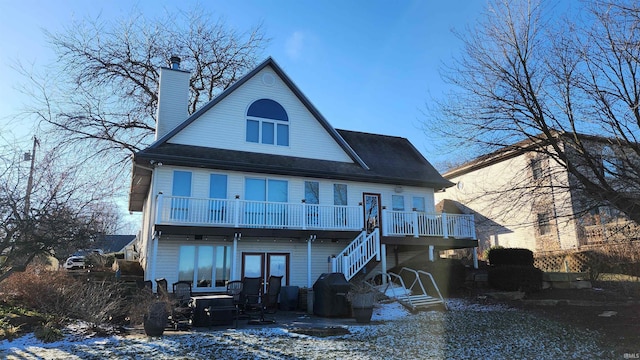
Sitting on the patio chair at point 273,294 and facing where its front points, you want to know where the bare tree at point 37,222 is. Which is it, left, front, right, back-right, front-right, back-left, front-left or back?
front

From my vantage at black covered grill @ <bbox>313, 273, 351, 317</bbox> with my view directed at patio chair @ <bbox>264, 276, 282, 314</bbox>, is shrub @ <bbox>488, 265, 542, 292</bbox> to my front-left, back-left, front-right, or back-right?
back-right

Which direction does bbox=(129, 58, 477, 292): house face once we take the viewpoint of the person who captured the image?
facing the viewer

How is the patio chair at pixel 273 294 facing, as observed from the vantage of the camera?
facing the viewer and to the left of the viewer

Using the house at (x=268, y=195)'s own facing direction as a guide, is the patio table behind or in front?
in front

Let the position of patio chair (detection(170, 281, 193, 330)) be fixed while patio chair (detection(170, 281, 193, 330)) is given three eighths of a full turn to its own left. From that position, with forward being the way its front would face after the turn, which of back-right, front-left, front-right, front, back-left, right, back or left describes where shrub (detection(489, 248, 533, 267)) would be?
front-right

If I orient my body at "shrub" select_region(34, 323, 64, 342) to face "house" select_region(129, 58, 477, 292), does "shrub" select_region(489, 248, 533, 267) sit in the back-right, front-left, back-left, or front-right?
front-right

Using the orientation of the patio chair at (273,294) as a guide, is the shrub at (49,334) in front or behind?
in front

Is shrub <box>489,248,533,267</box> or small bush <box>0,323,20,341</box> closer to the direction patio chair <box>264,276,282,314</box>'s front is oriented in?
the small bush

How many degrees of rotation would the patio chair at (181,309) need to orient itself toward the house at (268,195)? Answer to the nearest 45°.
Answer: approximately 135° to its left
